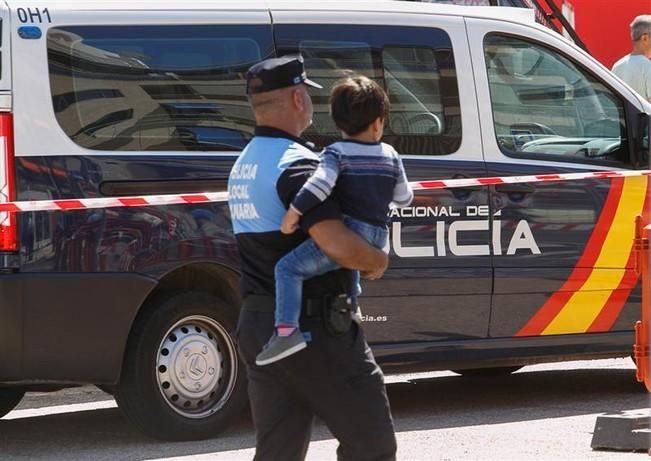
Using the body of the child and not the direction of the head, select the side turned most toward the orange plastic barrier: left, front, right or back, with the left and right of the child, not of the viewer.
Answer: right

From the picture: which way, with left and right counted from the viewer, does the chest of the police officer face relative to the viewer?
facing away from the viewer and to the right of the viewer

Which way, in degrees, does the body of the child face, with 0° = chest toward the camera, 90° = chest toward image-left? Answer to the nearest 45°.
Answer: approximately 135°

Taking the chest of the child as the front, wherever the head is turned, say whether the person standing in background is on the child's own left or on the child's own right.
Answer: on the child's own right
